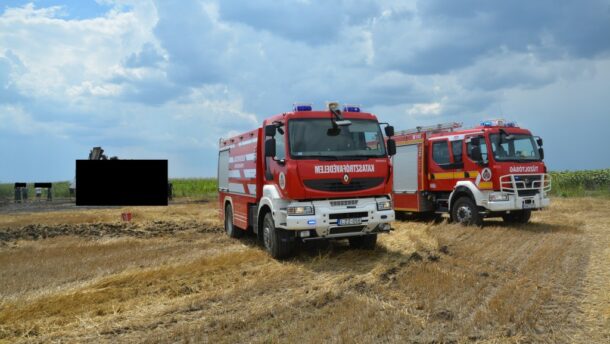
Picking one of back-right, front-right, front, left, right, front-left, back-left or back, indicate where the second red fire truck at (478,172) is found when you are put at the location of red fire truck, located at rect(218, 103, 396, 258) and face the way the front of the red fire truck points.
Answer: left

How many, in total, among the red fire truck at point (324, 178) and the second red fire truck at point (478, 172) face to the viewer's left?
0

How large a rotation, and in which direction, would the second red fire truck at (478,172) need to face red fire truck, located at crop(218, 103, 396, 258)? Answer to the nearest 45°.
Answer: approximately 90° to its right

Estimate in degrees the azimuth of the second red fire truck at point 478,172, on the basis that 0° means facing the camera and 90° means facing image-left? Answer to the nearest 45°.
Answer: approximately 315°

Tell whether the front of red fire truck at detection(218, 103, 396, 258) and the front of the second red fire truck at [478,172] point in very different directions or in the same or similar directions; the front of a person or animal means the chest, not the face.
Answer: same or similar directions

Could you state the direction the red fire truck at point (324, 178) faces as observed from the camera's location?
facing the viewer and to the right of the viewer
